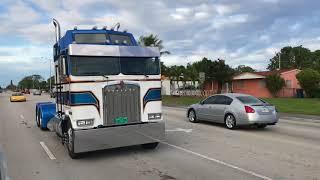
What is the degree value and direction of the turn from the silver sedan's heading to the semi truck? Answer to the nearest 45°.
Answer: approximately 90° to its left

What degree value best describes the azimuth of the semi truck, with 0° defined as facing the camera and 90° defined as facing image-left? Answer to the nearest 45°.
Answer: approximately 315°

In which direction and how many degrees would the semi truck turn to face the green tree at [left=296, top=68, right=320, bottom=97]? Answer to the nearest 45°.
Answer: approximately 90° to its left

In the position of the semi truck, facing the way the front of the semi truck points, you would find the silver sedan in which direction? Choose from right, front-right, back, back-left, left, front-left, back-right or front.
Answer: left

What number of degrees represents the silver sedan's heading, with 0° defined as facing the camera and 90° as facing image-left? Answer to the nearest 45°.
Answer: approximately 135°

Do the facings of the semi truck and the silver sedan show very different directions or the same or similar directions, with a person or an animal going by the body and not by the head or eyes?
very different directions

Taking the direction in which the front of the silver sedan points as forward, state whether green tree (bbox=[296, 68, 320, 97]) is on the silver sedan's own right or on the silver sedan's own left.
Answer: on the silver sedan's own right
